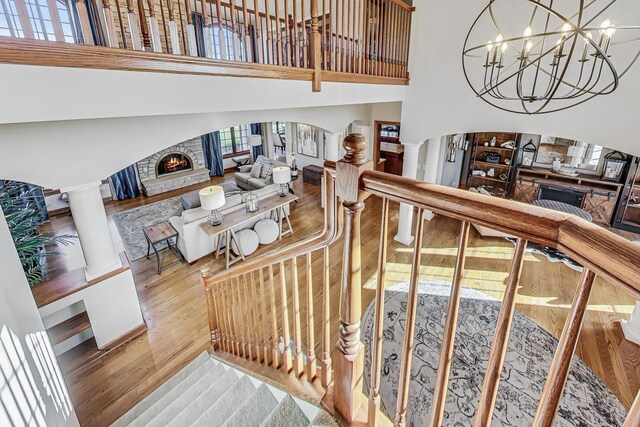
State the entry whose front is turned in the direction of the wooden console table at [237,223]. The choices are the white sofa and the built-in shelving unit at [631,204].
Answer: the built-in shelving unit

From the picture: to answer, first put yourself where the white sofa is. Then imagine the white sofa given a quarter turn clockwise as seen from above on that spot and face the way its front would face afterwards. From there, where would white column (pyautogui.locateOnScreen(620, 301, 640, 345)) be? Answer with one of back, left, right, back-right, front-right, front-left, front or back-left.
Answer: right

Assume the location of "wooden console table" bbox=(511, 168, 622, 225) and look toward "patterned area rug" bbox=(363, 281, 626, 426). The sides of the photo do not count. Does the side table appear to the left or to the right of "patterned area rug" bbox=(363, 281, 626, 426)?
right

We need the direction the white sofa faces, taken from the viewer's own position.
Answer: facing away from the viewer and to the left of the viewer

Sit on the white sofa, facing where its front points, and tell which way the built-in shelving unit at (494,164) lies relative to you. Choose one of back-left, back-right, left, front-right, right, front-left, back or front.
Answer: back-right

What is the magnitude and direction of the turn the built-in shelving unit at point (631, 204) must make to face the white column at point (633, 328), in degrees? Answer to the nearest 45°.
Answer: approximately 45° to its left

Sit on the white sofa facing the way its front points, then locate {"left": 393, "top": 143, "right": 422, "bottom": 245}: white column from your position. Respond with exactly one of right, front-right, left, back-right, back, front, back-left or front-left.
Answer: back-right

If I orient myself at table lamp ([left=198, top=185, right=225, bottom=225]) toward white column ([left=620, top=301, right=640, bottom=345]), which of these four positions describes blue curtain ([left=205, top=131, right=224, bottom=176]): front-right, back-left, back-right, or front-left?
back-left

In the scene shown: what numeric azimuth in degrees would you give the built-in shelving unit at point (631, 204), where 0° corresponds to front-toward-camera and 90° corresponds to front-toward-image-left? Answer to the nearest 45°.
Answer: approximately 45°
